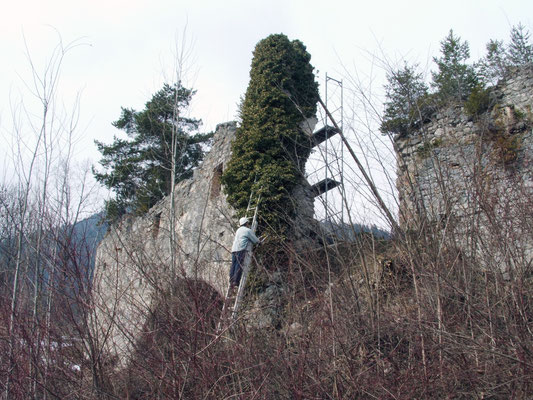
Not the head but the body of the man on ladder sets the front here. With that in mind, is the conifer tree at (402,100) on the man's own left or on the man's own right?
on the man's own right

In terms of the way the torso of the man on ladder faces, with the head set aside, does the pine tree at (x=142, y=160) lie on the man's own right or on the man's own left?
on the man's own left

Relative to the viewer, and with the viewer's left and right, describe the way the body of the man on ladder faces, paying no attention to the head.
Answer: facing away from the viewer and to the right of the viewer
